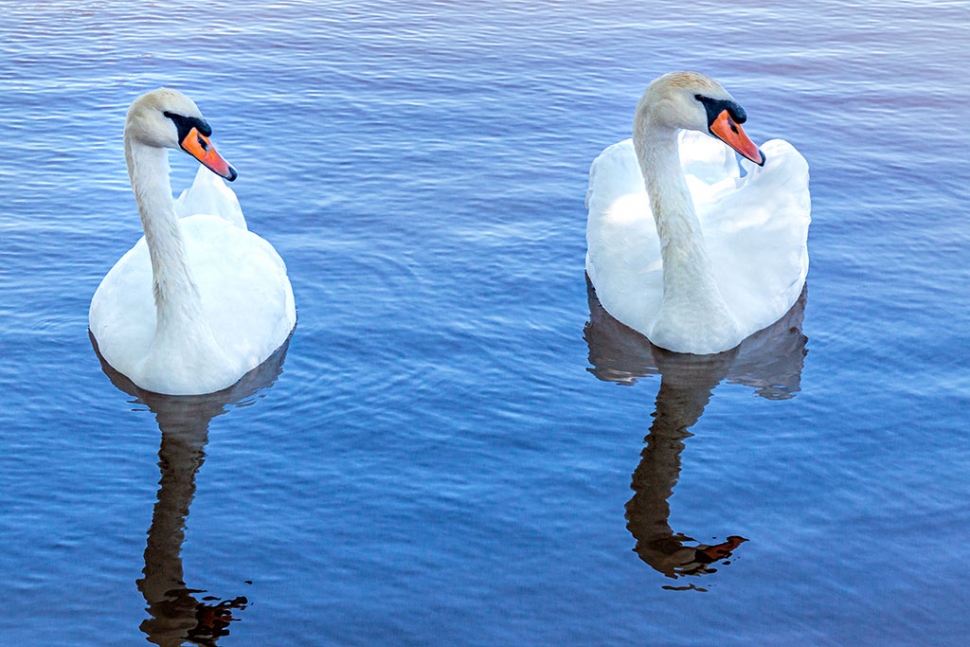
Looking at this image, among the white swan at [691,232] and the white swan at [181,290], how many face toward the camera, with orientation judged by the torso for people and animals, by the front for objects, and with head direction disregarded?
2

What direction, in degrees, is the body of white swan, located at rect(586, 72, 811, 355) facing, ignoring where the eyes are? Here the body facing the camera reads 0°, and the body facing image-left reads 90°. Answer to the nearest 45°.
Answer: approximately 0°

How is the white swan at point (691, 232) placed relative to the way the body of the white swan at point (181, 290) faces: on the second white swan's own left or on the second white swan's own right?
on the second white swan's own left

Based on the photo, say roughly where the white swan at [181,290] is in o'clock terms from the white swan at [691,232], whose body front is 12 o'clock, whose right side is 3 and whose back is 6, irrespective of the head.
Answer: the white swan at [181,290] is roughly at 2 o'clock from the white swan at [691,232].
